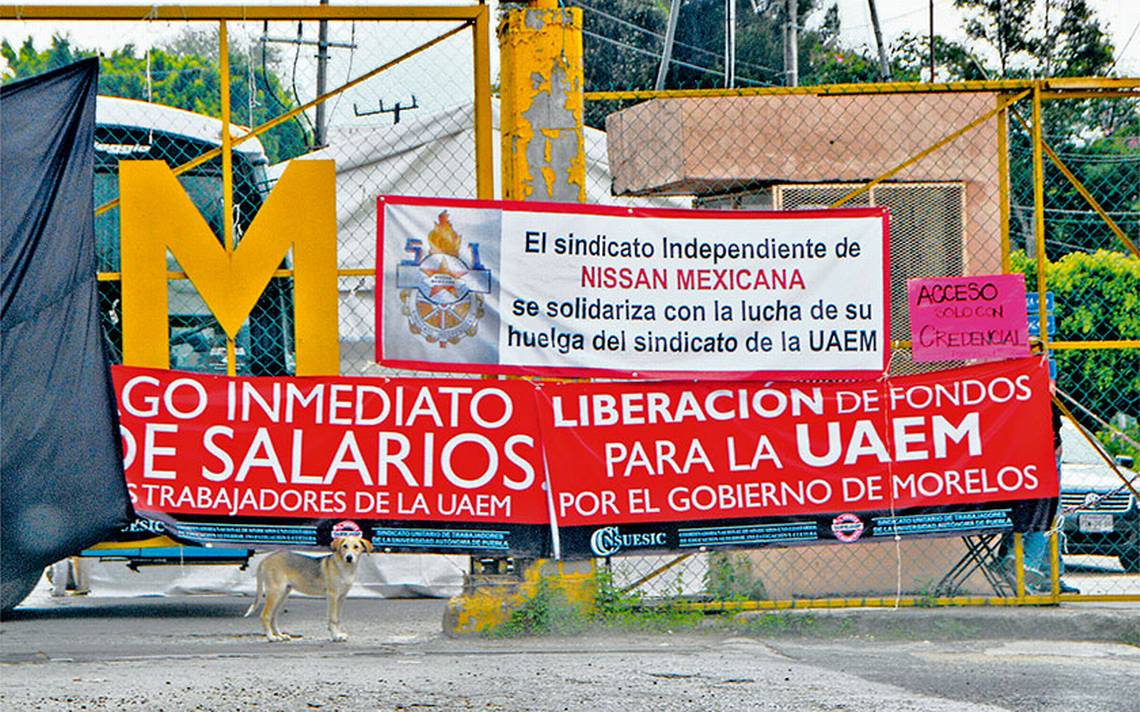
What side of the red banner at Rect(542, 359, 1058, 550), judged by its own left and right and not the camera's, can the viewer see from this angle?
front

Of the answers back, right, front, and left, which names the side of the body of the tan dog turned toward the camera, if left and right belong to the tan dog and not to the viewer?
right

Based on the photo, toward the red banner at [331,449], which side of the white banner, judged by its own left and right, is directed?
right

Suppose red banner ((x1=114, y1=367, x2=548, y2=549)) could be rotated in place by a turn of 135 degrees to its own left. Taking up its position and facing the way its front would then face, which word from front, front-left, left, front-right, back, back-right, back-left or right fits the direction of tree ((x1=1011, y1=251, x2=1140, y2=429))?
front

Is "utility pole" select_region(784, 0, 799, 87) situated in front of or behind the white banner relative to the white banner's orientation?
behind

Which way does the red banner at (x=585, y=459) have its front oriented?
toward the camera

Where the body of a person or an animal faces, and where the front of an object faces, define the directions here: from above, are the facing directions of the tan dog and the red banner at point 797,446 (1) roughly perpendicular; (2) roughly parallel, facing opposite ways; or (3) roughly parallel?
roughly perpendicular

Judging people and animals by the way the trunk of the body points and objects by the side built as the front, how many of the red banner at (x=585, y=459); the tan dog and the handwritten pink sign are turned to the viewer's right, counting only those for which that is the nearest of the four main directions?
1

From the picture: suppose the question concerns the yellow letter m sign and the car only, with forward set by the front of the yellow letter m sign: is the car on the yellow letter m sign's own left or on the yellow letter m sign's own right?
on the yellow letter m sign's own left

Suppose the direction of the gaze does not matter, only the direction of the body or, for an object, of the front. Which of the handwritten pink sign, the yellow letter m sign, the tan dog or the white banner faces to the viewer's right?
the tan dog

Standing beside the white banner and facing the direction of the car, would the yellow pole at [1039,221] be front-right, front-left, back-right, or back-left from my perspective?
front-right

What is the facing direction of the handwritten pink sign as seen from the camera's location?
facing the viewer

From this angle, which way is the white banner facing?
toward the camera

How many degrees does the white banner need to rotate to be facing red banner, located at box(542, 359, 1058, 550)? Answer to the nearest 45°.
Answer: approximately 90° to its left
